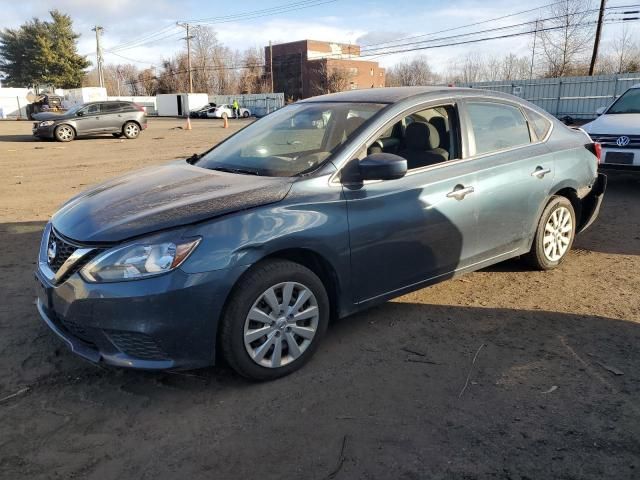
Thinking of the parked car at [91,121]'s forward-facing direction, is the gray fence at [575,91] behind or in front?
behind

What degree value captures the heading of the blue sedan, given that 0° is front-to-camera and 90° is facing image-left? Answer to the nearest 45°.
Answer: approximately 45°

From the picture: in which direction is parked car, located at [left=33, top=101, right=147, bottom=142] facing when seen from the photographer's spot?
facing to the left of the viewer

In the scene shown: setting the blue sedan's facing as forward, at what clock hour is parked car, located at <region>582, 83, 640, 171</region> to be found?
The parked car is roughly at 6 o'clock from the blue sedan.

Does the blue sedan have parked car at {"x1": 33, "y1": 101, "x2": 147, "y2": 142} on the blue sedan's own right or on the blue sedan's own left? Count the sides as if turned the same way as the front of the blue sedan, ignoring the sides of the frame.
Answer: on the blue sedan's own right

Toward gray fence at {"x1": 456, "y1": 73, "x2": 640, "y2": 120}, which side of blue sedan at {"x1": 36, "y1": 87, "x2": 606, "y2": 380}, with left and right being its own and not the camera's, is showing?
back

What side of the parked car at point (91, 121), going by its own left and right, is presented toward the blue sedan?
left
